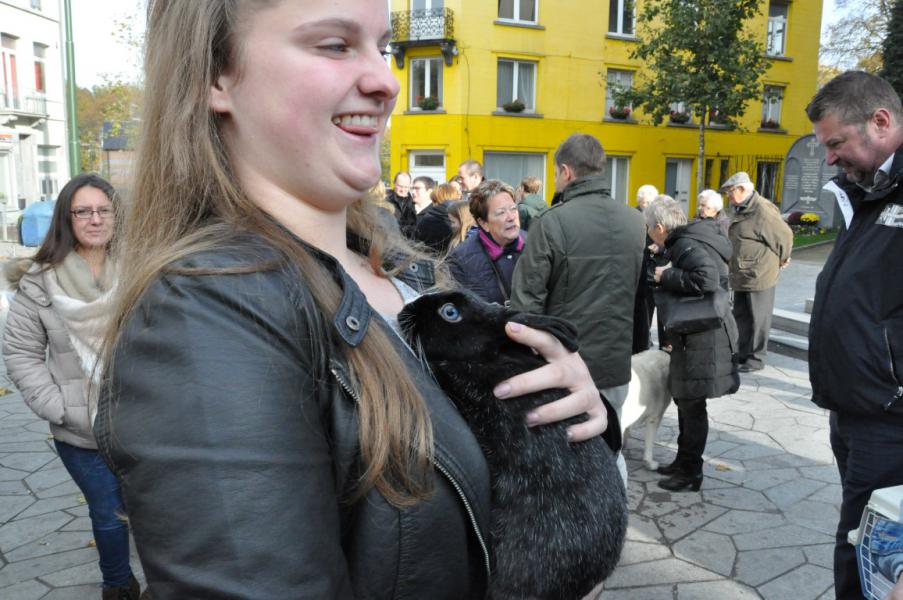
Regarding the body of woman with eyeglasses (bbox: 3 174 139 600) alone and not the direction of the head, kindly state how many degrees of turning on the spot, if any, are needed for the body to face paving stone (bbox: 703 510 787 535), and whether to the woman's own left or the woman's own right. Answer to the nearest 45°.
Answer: approximately 45° to the woman's own left

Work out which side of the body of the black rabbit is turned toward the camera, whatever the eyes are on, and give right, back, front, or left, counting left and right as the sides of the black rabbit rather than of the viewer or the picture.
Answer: left

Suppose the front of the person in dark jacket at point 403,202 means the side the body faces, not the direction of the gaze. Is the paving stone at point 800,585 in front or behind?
in front

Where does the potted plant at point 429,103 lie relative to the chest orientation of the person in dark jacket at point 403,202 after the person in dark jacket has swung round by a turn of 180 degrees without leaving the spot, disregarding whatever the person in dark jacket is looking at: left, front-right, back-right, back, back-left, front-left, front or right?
front

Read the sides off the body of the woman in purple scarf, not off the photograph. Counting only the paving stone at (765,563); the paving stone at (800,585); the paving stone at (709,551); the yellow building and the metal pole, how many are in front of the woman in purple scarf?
3

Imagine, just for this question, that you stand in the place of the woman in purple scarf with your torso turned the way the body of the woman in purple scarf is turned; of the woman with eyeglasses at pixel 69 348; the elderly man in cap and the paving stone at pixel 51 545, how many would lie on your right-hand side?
2

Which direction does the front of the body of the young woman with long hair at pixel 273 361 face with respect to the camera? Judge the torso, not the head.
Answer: to the viewer's right

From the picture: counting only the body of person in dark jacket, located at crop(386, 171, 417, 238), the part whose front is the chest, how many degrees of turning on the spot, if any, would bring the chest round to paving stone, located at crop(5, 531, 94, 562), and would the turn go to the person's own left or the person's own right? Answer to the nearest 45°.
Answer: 0° — they already face it

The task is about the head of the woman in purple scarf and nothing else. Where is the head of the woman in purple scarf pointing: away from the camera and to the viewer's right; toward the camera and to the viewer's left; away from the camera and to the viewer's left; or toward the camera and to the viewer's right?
toward the camera and to the viewer's right

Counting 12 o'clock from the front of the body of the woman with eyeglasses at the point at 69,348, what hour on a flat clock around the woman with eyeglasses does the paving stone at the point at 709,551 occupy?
The paving stone is roughly at 11 o'clock from the woman with eyeglasses.

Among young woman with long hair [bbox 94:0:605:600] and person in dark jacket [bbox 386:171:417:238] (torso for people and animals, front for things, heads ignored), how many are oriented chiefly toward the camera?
1
